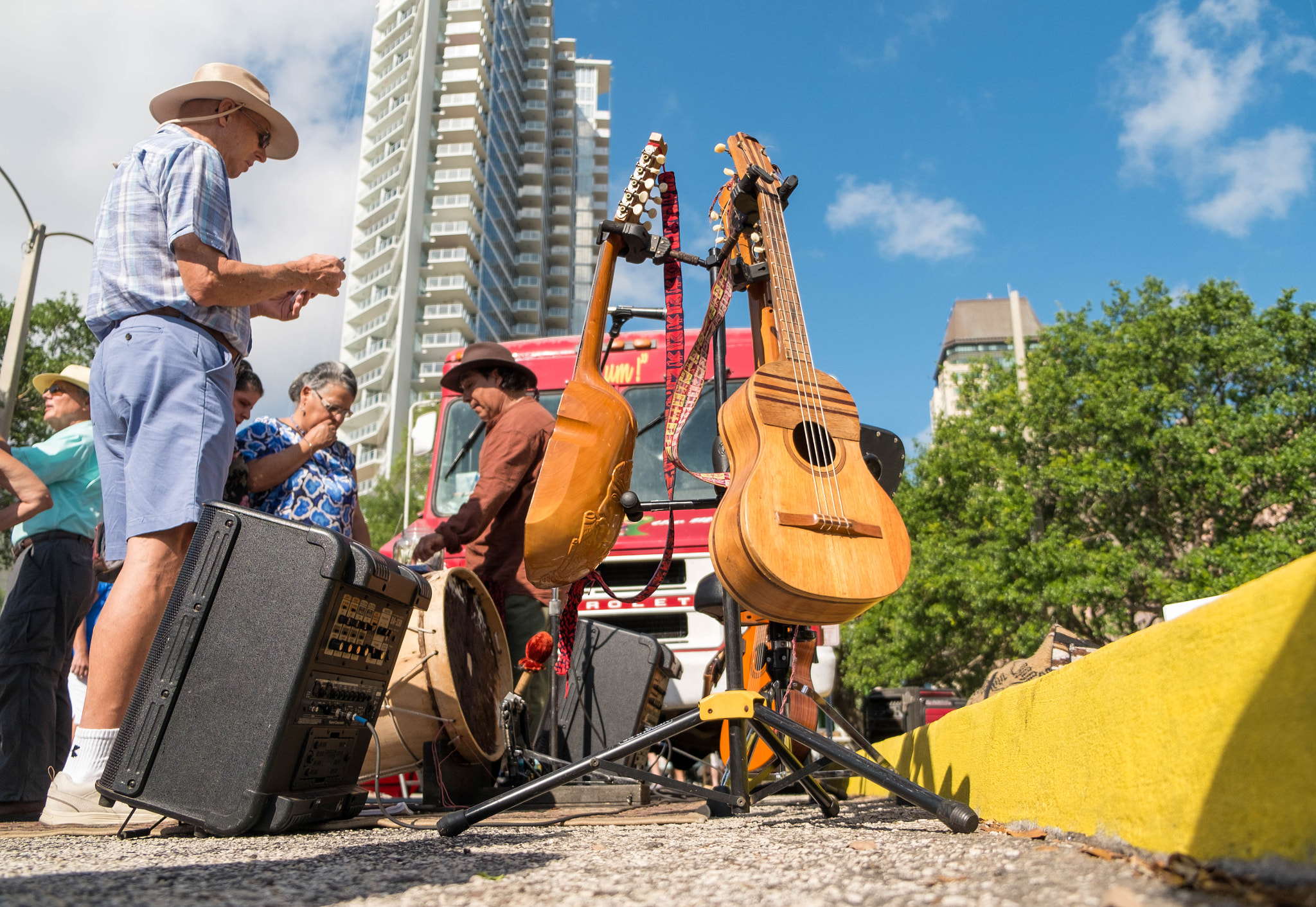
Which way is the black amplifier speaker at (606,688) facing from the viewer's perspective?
to the viewer's left

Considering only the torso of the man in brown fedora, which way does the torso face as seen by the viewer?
to the viewer's left

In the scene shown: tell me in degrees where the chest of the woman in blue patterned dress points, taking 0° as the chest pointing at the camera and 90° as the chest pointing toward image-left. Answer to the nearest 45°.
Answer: approximately 315°

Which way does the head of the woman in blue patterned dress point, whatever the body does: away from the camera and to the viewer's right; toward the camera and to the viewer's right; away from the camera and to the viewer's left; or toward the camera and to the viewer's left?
toward the camera and to the viewer's right

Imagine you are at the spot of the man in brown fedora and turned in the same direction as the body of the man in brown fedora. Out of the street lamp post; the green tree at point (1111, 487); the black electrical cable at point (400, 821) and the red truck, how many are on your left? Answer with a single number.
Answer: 1

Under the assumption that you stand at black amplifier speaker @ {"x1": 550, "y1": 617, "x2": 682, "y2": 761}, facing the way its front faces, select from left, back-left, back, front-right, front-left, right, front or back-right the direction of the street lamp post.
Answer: front-right

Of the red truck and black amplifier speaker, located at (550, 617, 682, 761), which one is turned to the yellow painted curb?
the red truck

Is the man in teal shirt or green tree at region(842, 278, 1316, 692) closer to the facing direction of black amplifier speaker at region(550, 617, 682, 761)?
the man in teal shirt

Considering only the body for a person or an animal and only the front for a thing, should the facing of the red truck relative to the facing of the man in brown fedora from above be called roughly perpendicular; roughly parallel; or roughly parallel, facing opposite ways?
roughly perpendicular

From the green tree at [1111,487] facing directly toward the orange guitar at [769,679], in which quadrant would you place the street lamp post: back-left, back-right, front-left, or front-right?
front-right

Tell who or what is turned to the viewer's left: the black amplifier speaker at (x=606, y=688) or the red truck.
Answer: the black amplifier speaker

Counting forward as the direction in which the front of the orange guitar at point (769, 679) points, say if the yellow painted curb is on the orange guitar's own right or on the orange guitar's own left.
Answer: on the orange guitar's own left

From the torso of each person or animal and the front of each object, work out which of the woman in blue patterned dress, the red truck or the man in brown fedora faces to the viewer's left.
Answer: the man in brown fedora

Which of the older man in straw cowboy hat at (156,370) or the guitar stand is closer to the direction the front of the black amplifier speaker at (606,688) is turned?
the older man in straw cowboy hat

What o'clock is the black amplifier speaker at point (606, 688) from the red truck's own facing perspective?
The black amplifier speaker is roughly at 12 o'clock from the red truck.
